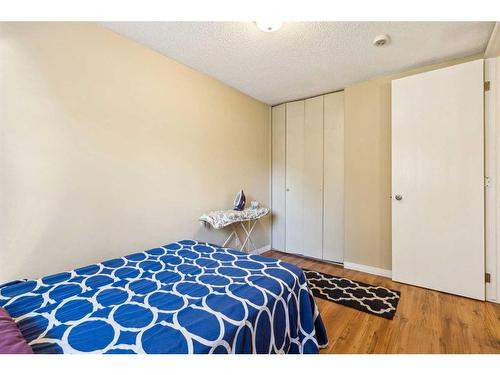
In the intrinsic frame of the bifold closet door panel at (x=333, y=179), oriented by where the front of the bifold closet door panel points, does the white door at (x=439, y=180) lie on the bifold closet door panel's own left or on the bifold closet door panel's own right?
on the bifold closet door panel's own left
